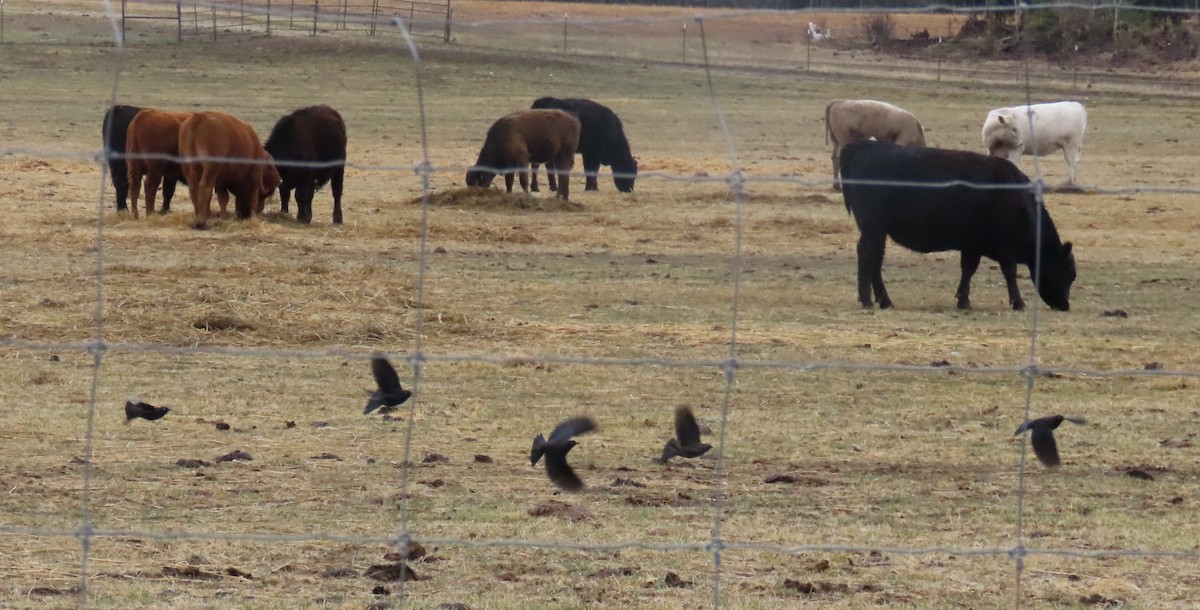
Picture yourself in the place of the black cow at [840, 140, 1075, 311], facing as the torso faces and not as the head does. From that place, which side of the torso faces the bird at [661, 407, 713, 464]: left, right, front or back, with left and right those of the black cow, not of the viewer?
right

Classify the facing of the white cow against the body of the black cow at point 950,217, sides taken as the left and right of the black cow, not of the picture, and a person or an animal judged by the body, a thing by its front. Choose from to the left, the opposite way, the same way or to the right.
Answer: the opposite way

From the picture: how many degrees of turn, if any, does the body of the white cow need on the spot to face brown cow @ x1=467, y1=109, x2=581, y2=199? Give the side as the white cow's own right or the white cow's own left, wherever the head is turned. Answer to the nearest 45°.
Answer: approximately 45° to the white cow's own left

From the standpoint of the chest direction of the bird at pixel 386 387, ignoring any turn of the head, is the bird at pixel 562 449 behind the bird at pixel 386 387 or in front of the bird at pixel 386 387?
in front

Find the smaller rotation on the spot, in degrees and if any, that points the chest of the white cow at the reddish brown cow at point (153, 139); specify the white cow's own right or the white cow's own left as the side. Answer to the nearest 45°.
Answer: approximately 45° to the white cow's own left

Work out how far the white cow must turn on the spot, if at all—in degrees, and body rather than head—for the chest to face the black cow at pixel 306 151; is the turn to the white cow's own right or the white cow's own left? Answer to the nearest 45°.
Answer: approximately 45° to the white cow's own left

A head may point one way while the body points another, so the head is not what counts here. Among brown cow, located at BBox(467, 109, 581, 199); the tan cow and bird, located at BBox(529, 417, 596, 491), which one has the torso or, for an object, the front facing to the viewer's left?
the brown cow

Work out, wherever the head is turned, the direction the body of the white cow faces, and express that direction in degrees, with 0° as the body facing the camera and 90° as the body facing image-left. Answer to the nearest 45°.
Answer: approximately 90°

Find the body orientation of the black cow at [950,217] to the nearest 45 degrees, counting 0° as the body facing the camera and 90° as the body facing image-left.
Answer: approximately 270°
